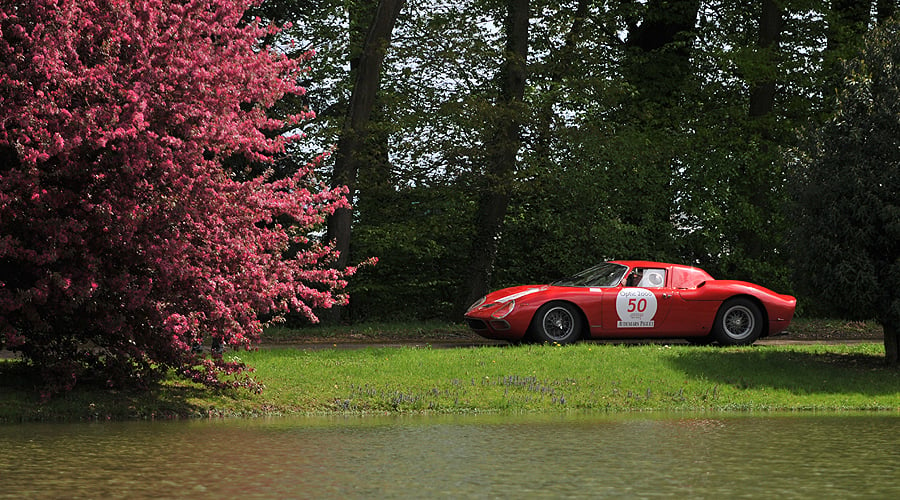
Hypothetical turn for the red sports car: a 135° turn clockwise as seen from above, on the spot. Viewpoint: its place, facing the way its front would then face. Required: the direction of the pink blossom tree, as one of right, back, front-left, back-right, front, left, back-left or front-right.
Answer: back

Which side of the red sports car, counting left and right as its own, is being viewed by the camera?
left
